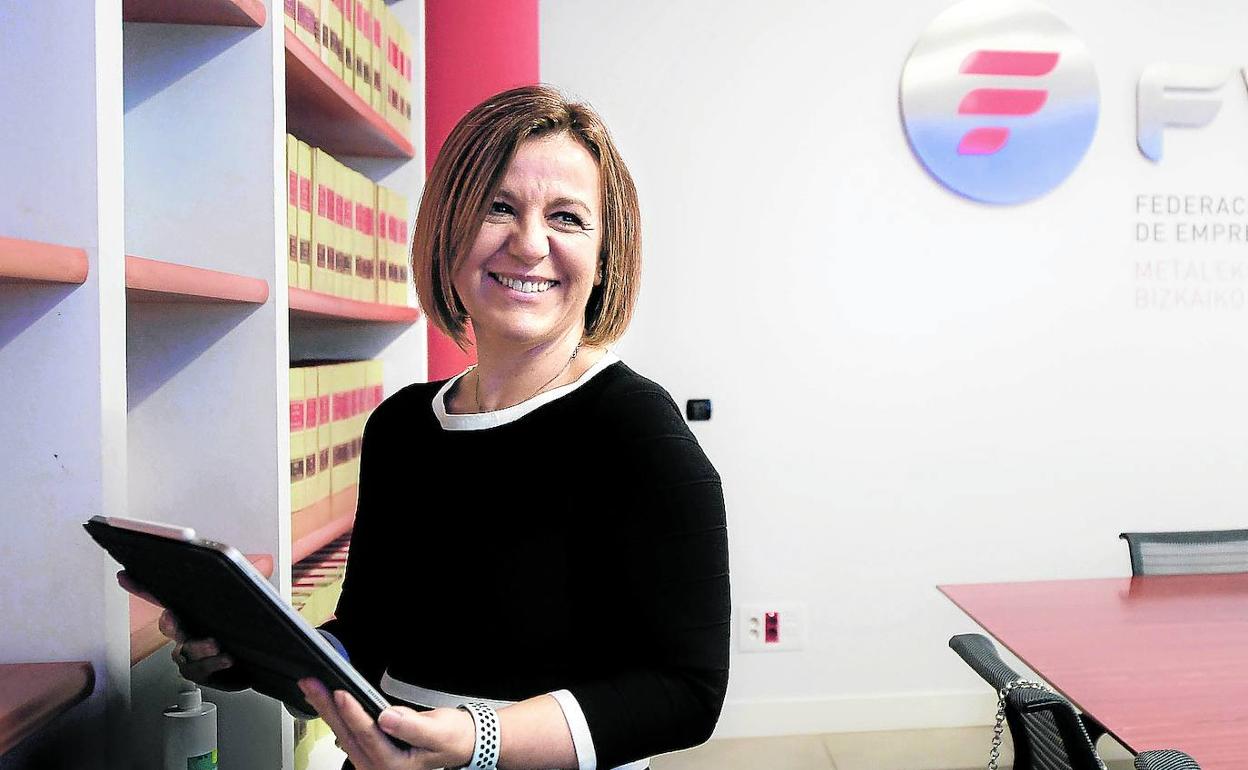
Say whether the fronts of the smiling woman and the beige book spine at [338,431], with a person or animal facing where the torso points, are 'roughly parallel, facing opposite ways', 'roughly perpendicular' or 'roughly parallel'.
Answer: roughly perpendicular

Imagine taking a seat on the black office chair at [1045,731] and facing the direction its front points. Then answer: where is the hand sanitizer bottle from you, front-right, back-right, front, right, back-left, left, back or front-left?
back

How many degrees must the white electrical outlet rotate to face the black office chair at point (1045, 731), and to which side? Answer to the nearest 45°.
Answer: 0° — it already faces it

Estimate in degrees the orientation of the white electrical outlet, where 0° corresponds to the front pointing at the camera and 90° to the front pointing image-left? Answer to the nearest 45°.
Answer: approximately 0°

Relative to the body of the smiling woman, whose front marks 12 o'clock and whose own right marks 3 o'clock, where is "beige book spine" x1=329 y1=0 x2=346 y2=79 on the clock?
The beige book spine is roughly at 4 o'clock from the smiling woman.

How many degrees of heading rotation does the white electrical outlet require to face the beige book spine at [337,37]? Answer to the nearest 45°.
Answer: approximately 45° to its right

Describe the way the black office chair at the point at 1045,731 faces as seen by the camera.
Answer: facing away from the viewer and to the right of the viewer

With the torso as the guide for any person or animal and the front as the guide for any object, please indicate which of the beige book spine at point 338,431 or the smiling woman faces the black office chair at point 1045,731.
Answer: the beige book spine

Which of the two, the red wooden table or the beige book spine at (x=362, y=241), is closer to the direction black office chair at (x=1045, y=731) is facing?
the red wooden table

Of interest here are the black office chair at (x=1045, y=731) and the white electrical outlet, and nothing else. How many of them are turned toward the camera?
1

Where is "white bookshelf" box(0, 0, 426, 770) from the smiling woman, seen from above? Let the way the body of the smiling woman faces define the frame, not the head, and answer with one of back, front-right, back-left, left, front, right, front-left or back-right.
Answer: right

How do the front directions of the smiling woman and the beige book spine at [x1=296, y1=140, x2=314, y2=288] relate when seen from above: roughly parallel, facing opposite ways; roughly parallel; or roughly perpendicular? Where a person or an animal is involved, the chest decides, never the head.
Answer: roughly perpendicular

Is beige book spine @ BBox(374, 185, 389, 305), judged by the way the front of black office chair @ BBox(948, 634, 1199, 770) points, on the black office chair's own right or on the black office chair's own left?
on the black office chair's own left

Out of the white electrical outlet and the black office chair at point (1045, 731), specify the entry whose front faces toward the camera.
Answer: the white electrical outlet

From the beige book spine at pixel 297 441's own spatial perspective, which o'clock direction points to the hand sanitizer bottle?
The hand sanitizer bottle is roughly at 2 o'clock from the beige book spine.

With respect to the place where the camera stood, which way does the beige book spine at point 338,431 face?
facing the viewer and to the right of the viewer
